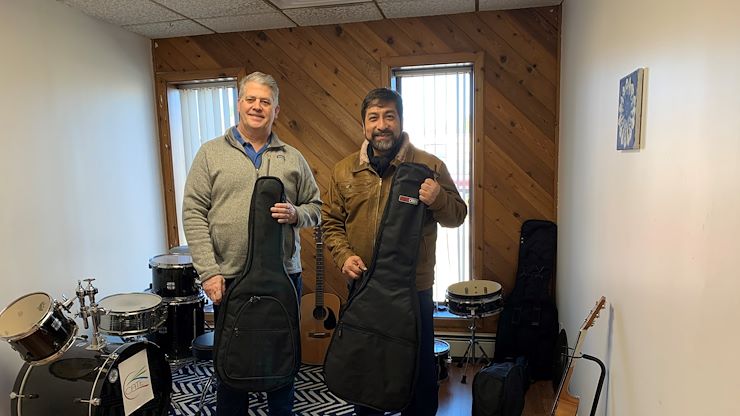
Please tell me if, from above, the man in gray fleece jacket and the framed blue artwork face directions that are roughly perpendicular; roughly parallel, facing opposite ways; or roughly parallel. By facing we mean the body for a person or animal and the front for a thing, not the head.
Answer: roughly perpendicular

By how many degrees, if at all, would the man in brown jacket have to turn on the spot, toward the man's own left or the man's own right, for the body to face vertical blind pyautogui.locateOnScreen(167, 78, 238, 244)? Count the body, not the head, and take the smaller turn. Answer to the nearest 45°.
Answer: approximately 135° to the man's own right

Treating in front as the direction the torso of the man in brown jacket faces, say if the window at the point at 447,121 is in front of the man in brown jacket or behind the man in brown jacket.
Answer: behind

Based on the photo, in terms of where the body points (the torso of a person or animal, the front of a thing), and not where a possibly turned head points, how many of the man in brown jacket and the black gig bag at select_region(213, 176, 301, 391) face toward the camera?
2

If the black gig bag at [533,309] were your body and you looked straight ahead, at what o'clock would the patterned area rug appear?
The patterned area rug is roughly at 2 o'clock from the black gig bag.

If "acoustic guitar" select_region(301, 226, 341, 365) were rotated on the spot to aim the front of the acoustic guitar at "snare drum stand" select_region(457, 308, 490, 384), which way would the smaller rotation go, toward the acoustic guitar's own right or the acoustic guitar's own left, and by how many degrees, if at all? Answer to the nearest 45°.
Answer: approximately 90° to the acoustic guitar's own left

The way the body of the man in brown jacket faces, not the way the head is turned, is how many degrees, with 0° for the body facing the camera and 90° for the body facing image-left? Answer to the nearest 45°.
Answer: approximately 0°

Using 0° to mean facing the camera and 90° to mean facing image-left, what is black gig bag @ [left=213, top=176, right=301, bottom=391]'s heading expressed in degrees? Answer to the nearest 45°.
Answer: approximately 0°
